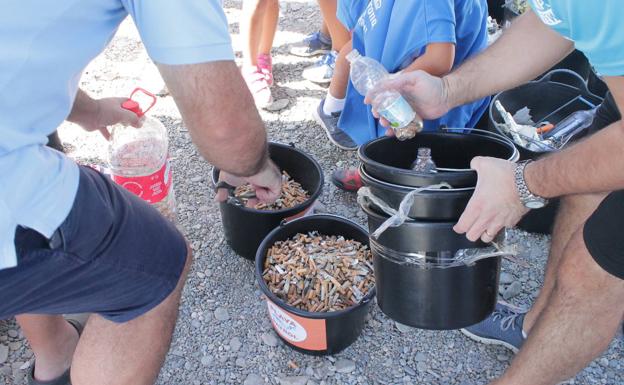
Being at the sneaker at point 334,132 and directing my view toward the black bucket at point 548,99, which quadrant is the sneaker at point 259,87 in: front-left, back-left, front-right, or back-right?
back-left

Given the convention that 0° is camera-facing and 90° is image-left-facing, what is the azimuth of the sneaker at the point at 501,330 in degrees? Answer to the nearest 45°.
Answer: approximately 90°

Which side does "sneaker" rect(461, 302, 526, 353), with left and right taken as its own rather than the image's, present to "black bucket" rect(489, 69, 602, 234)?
right

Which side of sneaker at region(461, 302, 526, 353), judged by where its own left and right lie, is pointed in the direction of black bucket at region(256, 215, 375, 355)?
front

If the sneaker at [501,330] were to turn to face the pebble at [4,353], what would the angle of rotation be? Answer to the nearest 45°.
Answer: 0° — it already faces it

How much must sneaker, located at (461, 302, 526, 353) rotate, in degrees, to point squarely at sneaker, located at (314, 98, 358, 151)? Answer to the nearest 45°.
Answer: approximately 45° to its right

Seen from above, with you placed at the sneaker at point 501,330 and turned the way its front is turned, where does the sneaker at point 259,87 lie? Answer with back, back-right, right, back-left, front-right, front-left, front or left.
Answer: front-right

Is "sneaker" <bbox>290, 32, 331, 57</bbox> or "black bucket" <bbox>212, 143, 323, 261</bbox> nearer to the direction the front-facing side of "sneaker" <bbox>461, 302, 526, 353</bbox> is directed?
the black bucket

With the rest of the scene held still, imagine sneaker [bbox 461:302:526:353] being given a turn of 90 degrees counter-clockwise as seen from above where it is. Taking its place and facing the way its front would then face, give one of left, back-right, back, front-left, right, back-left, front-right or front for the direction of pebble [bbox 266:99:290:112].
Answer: back-right

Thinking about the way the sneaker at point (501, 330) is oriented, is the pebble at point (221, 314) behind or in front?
in front

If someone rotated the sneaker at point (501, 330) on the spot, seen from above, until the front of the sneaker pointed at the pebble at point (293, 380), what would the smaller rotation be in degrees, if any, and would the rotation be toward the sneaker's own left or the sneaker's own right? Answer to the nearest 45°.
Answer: approximately 45° to the sneaker's own left
